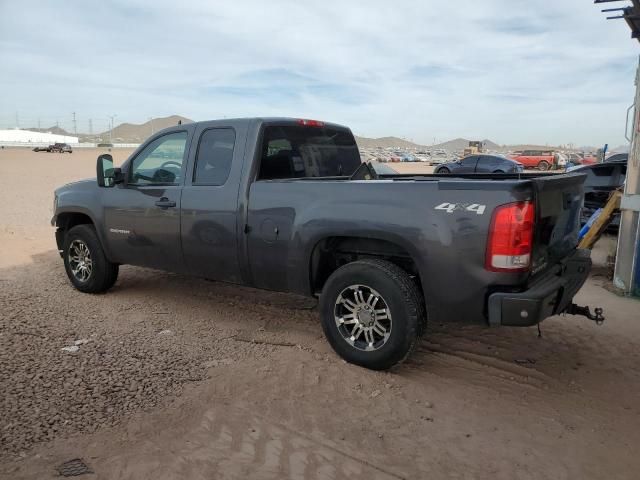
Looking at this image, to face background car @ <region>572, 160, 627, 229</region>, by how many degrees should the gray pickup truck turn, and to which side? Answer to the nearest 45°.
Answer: approximately 90° to its right

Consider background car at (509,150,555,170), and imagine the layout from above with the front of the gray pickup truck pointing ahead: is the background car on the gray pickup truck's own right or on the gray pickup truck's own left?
on the gray pickup truck's own right

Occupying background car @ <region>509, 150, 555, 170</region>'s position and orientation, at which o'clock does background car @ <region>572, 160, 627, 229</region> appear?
background car @ <region>572, 160, 627, 229</region> is roughly at 9 o'clock from background car @ <region>509, 150, 555, 170</region>.

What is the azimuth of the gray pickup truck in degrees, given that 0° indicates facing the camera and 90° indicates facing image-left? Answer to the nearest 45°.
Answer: approximately 135°

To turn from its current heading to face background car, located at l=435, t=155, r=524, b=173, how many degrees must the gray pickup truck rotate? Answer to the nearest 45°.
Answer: approximately 45° to its right

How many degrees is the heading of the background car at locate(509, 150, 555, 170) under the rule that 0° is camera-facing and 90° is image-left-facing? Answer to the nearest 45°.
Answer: approximately 90°

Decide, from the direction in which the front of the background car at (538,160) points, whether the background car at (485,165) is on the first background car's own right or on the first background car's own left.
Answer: on the first background car's own left

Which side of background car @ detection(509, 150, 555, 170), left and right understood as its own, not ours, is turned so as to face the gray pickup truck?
left
